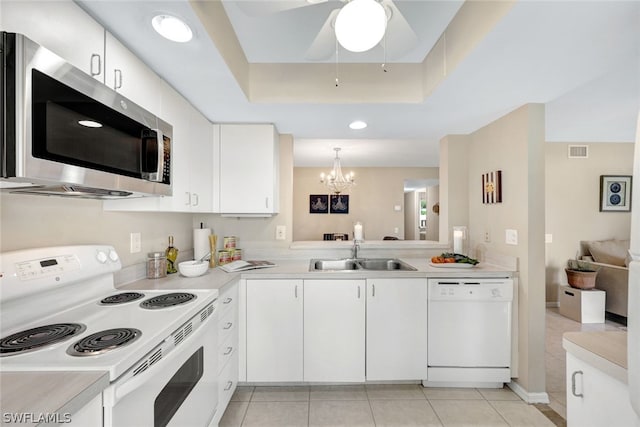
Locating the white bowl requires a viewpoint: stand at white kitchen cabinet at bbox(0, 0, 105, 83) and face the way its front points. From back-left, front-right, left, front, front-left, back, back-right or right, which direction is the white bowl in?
left

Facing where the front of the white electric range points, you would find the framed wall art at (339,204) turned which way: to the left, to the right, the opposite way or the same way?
to the right

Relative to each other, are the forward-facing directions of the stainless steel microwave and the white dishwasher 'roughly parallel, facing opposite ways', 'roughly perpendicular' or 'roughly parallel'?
roughly perpendicular

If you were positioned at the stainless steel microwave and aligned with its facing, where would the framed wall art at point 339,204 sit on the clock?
The framed wall art is roughly at 9 o'clock from the stainless steel microwave.

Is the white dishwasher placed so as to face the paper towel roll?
no

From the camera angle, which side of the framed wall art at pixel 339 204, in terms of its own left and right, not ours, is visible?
front

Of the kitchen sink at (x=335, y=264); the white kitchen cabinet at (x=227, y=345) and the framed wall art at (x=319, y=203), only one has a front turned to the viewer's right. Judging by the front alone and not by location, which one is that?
the white kitchen cabinet

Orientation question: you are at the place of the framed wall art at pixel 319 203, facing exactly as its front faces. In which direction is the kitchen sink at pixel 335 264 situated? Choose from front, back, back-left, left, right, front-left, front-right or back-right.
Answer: front

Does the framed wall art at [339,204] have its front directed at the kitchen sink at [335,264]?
yes

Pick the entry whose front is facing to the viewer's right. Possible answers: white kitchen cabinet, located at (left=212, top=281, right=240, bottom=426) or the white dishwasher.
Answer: the white kitchen cabinet

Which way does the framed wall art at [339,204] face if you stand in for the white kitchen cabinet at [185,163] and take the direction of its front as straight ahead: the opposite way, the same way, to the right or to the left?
to the right

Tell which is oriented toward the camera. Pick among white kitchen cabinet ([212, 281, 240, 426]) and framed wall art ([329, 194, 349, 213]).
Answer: the framed wall art

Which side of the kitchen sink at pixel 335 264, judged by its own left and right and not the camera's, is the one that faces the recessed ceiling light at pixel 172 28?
front

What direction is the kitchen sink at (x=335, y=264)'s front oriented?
toward the camera

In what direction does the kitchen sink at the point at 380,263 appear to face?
toward the camera
